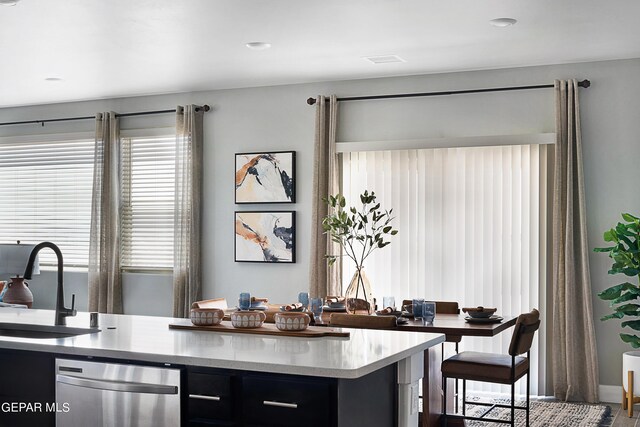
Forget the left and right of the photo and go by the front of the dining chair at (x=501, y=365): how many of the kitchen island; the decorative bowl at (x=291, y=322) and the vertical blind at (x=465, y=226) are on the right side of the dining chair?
1

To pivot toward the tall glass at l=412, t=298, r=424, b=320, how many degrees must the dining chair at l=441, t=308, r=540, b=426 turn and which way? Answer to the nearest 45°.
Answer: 0° — it already faces it

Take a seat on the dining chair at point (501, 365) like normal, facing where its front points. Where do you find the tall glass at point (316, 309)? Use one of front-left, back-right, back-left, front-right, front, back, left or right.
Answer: front

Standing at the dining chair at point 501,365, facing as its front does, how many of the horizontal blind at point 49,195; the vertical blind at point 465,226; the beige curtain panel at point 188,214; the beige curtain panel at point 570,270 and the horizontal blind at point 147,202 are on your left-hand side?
0

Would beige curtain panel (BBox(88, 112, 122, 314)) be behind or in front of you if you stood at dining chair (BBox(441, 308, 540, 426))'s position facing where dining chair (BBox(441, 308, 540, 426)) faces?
in front

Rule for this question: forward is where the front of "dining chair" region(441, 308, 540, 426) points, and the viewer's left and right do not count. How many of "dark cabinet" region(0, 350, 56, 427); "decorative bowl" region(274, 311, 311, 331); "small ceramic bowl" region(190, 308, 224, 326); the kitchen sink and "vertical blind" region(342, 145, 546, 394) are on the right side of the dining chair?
1

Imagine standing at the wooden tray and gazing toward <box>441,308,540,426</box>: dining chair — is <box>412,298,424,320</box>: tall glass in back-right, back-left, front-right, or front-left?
front-left

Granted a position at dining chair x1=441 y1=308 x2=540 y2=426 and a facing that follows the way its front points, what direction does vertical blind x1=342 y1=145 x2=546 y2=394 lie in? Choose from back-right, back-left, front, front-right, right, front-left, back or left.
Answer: right

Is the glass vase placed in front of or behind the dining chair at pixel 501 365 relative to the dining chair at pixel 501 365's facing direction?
in front

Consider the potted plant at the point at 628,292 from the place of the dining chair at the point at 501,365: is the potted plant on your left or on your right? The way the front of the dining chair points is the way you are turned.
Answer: on your right

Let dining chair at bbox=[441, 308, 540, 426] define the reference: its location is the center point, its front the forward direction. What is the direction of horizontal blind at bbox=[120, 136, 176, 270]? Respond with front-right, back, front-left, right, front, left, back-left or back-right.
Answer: front-right

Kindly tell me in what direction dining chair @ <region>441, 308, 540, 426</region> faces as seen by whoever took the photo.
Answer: facing to the left of the viewer

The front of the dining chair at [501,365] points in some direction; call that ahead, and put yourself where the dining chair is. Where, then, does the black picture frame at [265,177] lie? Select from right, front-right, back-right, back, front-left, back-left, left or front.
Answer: front-right

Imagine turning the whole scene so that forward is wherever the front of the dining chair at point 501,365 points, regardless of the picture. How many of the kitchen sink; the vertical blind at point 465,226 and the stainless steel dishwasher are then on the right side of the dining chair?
1

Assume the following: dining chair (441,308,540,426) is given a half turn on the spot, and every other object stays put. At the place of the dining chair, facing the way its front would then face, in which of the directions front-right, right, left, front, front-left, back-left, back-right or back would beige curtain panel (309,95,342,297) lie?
back-left

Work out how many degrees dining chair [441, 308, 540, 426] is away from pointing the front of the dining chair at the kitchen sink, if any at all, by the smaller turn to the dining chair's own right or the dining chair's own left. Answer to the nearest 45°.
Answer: approximately 45° to the dining chair's own left

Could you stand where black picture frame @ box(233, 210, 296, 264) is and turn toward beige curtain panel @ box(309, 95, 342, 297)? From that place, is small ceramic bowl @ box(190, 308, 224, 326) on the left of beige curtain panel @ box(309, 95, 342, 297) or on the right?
right

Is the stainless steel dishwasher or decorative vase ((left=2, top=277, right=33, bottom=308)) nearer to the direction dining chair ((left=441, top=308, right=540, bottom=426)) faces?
the decorative vase

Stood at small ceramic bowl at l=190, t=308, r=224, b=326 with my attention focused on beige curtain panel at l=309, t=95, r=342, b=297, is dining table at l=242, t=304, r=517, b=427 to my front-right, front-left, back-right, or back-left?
front-right
